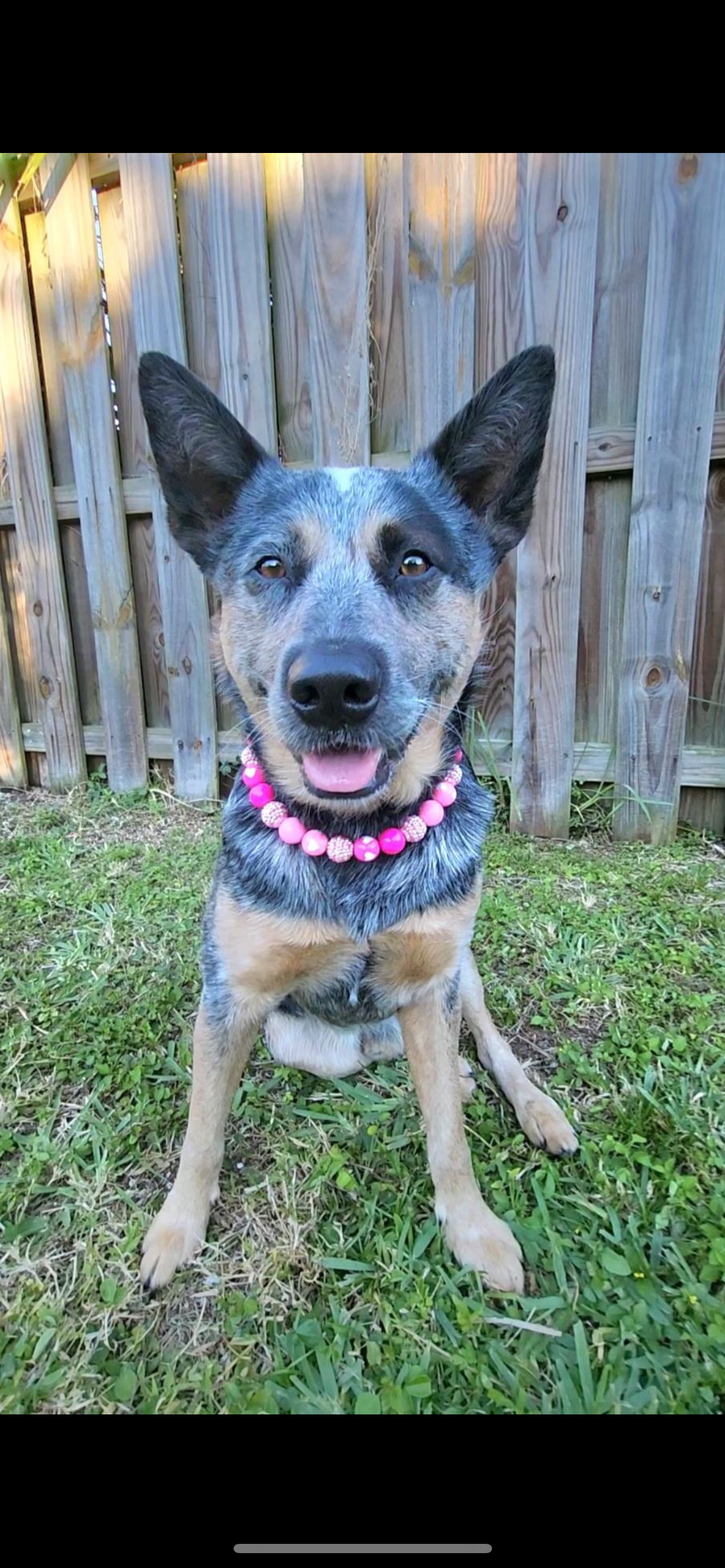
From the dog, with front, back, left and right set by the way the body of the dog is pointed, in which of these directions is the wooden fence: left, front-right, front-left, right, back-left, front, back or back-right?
back

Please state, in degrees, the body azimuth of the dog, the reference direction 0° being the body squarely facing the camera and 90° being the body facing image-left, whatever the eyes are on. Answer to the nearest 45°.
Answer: approximately 0°
